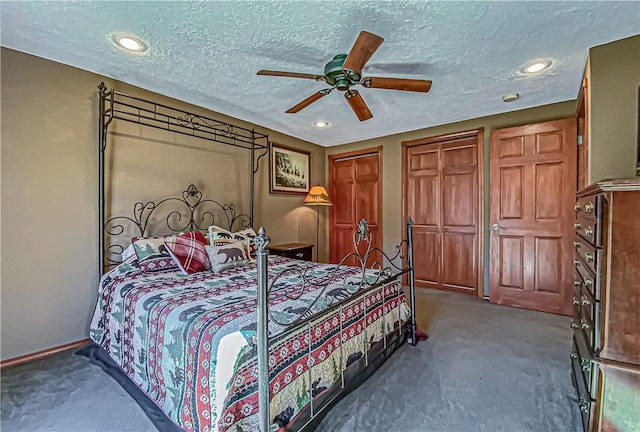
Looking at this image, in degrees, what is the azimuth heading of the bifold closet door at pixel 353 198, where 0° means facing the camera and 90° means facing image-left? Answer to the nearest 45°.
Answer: approximately 45°

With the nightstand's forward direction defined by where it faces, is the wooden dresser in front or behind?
in front

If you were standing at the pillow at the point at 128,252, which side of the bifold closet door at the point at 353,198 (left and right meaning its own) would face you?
front

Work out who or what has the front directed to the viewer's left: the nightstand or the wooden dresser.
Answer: the wooden dresser

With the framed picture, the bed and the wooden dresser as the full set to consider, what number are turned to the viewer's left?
1

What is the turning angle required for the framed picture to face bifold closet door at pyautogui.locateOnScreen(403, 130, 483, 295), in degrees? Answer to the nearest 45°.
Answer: approximately 45° to its left

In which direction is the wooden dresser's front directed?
to the viewer's left

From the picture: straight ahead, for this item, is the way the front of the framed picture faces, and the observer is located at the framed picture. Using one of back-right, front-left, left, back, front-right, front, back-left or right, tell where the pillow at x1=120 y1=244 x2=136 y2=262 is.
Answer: right

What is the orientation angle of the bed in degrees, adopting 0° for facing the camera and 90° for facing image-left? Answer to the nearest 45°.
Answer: approximately 315°

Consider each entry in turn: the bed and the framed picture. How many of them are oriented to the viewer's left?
0
